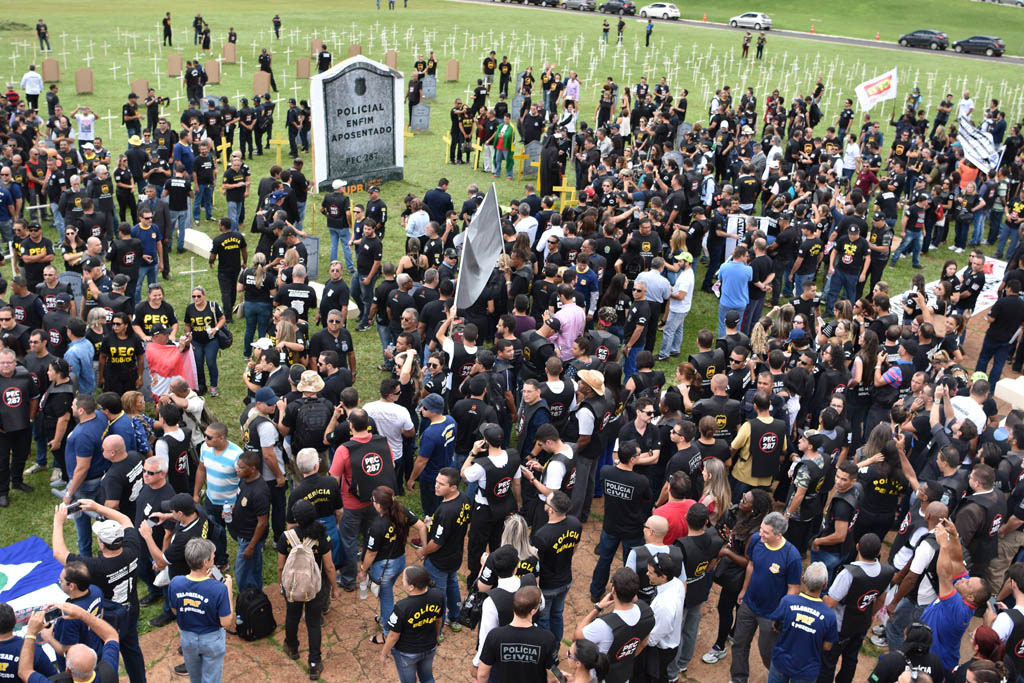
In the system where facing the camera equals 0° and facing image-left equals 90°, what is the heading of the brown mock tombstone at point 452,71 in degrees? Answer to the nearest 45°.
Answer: approximately 0°

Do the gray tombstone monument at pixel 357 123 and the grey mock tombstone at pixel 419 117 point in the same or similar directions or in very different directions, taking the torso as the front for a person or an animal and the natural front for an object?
same or similar directions

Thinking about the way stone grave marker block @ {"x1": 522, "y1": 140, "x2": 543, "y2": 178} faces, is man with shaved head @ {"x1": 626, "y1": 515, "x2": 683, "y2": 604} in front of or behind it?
in front

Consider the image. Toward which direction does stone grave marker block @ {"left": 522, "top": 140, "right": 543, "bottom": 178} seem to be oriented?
toward the camera

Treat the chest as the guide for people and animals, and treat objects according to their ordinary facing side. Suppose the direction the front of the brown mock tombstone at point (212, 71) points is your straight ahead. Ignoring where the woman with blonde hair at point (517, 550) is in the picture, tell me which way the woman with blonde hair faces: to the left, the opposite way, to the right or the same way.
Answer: the opposite way

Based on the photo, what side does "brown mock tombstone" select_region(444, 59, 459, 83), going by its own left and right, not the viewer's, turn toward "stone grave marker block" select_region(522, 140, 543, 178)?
front

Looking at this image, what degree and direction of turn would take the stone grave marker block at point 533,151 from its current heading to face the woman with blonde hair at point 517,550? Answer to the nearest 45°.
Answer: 0° — it already faces them

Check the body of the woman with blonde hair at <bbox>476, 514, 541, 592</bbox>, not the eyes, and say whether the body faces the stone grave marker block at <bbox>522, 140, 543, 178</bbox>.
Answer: yes

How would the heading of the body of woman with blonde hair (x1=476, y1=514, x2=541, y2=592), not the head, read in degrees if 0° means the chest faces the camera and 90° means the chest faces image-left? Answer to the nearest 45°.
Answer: approximately 180°

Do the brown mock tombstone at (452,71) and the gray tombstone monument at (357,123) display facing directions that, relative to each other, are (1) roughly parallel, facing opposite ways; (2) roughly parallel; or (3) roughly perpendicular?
roughly parallel

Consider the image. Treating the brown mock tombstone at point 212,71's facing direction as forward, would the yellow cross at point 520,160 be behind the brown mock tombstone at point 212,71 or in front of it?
in front

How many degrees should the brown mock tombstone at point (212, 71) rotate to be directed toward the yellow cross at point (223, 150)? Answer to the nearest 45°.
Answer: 0° — it already faces it

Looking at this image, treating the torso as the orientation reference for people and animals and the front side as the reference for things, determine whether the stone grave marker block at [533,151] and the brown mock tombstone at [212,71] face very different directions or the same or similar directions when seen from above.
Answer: same or similar directions

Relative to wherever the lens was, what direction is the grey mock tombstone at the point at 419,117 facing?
facing the viewer

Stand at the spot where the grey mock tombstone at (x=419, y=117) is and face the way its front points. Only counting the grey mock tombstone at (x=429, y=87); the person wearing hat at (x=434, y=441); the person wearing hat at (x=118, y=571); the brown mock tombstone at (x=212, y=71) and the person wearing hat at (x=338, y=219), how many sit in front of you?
3

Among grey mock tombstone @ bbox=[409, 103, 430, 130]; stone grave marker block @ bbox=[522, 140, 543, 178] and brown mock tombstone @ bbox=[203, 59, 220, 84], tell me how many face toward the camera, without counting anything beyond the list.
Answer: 3

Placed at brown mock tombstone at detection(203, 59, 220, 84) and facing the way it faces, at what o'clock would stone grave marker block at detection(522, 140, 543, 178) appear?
stone grave marker block at detection(522, 140, 543, 178) is roughly at 11 o'clock from brown mock tombstone at detection(203, 59, 220, 84).

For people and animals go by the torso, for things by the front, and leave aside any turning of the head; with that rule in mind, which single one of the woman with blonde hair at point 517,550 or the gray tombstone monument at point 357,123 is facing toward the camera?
the gray tombstone monument

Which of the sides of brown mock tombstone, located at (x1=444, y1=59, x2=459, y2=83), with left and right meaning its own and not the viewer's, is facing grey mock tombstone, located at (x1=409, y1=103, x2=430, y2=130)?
front
